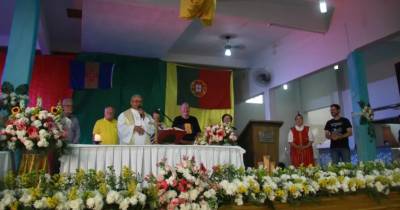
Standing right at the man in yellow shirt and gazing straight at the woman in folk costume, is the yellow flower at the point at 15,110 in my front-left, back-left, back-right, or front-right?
back-right

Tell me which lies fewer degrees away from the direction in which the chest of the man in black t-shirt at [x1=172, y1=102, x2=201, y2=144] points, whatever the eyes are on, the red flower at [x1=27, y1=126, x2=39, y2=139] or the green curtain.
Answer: the red flower

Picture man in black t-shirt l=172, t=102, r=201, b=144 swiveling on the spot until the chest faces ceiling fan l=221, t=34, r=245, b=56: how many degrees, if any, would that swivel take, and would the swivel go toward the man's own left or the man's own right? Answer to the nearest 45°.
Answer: approximately 135° to the man's own left

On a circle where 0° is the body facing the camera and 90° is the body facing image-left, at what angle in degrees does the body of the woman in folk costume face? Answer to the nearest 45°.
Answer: approximately 0°

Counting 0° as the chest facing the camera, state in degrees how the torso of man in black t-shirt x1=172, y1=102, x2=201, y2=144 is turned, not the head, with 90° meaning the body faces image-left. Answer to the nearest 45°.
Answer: approximately 0°
